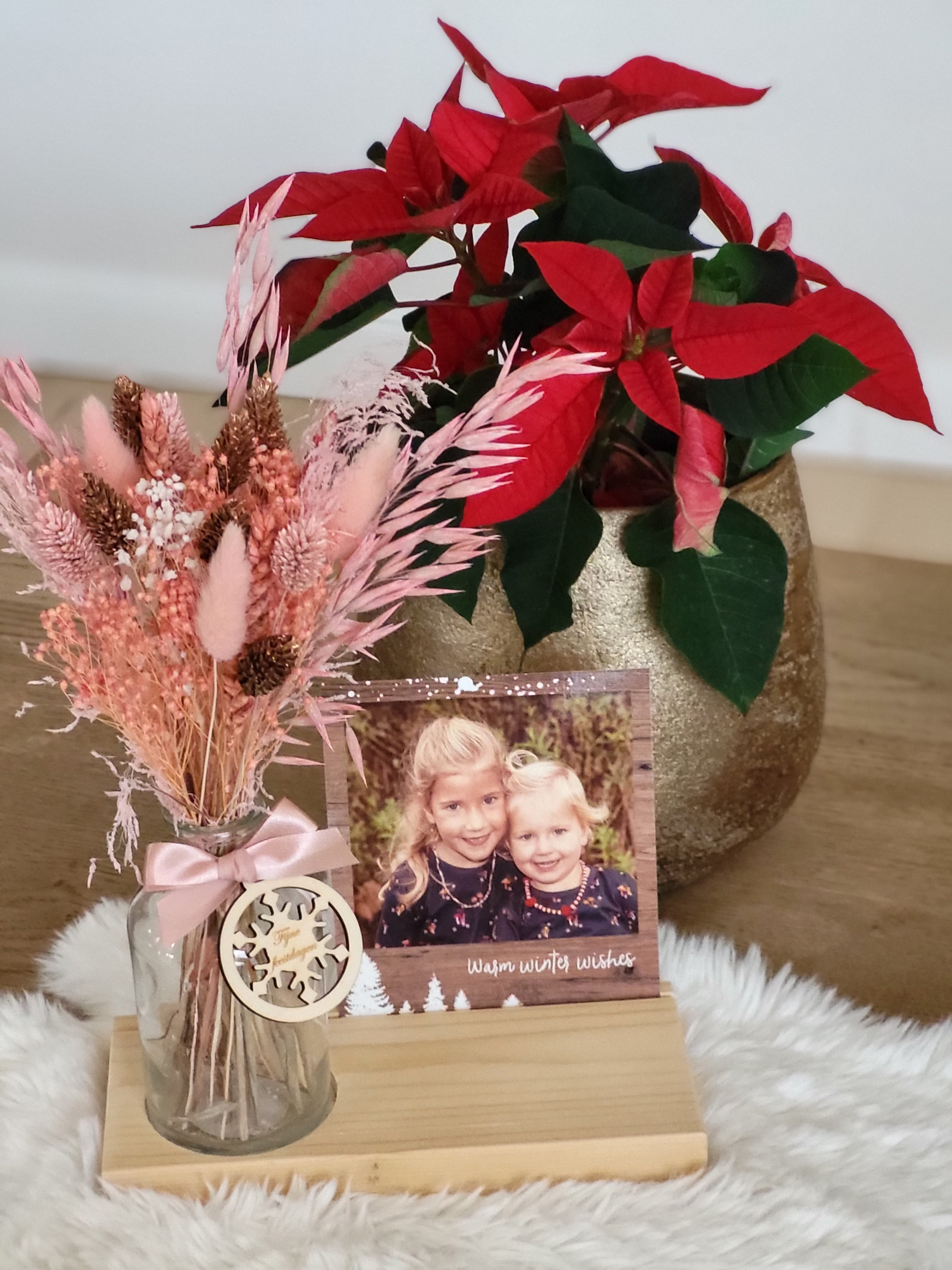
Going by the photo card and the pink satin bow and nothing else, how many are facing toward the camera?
2

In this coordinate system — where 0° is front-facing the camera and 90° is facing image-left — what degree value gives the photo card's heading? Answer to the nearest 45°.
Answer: approximately 0°
